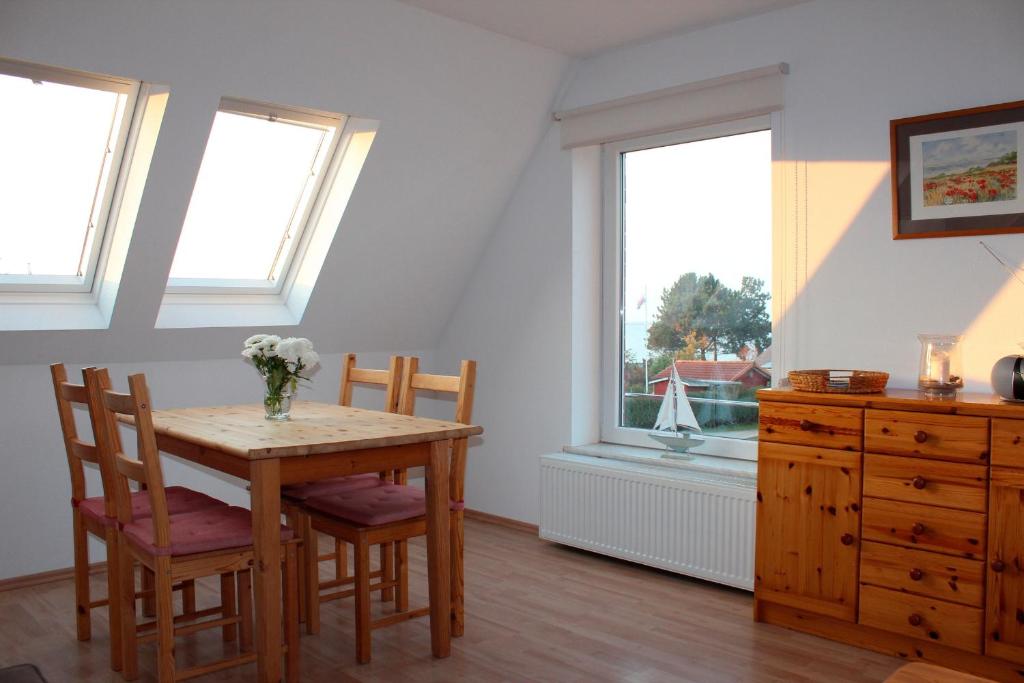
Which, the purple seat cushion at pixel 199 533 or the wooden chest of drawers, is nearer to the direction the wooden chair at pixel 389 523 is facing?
the purple seat cushion

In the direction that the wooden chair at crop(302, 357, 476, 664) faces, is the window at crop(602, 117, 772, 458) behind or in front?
behind

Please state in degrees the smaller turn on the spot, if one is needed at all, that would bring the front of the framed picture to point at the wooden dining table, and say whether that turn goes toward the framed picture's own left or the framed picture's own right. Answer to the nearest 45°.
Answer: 0° — it already faces it

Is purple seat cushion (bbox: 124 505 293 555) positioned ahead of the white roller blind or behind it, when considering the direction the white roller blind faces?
ahead

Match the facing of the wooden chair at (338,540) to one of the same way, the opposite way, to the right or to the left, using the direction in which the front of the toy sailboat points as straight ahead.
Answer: to the left

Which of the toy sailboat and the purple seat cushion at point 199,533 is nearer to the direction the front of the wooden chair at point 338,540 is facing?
the purple seat cushion

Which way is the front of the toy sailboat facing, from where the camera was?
facing to the left of the viewer
